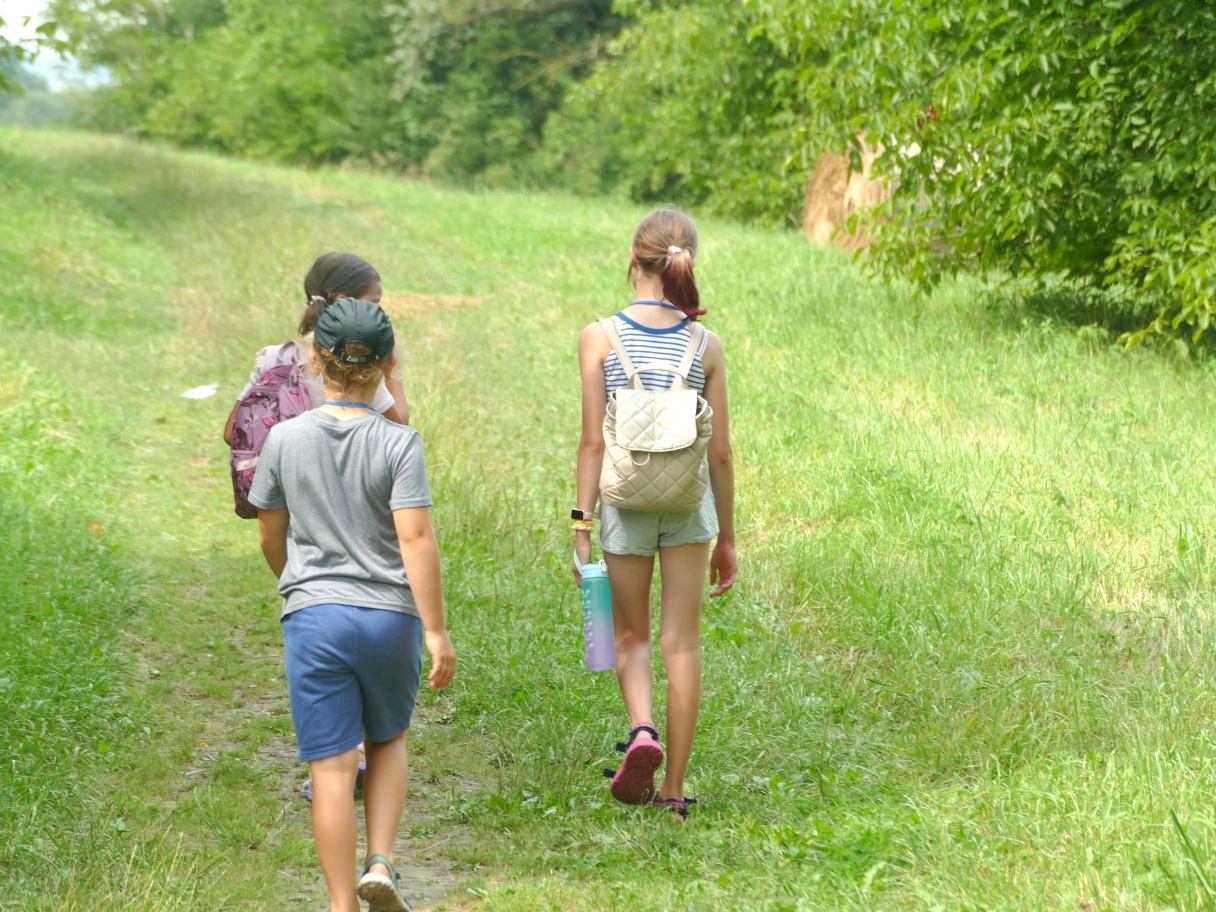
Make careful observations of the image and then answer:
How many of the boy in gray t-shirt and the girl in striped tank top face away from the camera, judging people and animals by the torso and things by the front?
2

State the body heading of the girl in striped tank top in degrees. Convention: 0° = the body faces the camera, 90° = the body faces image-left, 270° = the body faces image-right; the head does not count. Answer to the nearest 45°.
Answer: approximately 180°

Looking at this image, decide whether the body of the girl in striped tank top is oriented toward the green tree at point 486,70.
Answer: yes

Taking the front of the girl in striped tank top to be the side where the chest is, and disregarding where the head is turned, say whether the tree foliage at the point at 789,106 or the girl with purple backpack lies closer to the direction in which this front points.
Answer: the tree foliage

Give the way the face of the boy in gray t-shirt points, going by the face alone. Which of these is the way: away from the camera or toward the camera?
away from the camera

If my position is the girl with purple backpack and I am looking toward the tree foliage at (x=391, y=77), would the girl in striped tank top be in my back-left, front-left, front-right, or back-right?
back-right

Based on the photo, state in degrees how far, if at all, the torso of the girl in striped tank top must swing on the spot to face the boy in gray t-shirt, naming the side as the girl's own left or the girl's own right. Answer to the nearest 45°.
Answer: approximately 135° to the girl's own left

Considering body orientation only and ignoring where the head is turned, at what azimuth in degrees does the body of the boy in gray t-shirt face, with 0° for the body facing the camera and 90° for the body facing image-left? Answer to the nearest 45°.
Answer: approximately 180°

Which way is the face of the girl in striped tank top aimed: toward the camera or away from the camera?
away from the camera
